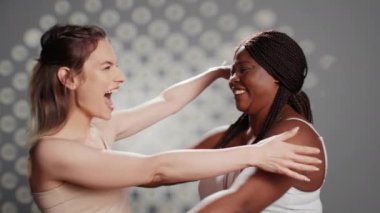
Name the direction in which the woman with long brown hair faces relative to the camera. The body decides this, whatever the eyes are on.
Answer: to the viewer's right

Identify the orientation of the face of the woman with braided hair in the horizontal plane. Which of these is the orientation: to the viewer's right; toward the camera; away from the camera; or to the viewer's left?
to the viewer's left

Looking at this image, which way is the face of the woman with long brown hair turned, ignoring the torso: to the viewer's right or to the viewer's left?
to the viewer's right
